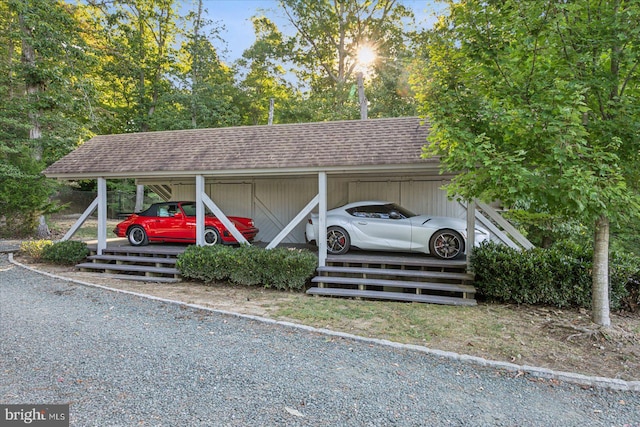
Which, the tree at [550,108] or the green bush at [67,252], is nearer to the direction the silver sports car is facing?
the tree

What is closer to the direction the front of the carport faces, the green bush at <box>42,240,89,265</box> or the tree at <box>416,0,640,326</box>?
the tree

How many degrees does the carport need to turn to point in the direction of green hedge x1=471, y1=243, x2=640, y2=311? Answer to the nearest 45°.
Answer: approximately 45° to its left

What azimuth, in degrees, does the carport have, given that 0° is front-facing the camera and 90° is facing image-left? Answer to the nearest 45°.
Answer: approximately 0°

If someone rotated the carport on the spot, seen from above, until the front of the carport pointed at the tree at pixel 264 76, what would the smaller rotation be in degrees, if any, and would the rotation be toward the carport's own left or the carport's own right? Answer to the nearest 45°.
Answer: approximately 180°

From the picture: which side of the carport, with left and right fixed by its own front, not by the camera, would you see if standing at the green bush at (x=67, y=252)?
right

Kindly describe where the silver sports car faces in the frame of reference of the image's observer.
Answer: facing to the right of the viewer

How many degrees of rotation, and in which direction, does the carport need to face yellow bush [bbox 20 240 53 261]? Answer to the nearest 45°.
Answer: approximately 90° to its right

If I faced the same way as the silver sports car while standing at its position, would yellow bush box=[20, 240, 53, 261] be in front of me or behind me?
behind
